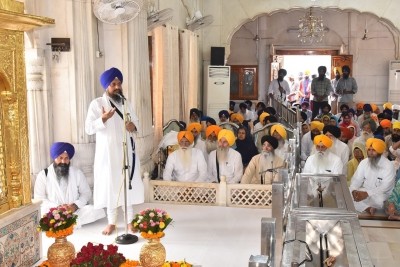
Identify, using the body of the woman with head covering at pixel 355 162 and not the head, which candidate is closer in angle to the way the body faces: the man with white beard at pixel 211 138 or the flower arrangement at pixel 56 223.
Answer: the flower arrangement

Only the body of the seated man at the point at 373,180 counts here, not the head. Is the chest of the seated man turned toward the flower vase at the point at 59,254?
yes

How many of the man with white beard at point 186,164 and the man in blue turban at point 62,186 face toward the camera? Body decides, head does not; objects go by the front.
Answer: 2

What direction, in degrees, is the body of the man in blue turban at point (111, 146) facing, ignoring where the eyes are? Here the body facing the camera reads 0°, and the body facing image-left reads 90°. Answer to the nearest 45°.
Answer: approximately 315°

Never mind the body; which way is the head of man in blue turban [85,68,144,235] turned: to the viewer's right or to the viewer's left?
to the viewer's right

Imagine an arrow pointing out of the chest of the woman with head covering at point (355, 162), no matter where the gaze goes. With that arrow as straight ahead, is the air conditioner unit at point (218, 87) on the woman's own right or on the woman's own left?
on the woman's own right

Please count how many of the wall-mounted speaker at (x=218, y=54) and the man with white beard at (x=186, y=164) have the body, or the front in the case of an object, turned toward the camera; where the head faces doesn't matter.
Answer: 2

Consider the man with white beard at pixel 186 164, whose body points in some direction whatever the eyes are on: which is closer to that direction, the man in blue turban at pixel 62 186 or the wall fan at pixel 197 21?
the man in blue turban

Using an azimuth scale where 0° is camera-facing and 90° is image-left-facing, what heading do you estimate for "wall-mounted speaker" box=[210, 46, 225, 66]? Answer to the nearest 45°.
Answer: approximately 0°
